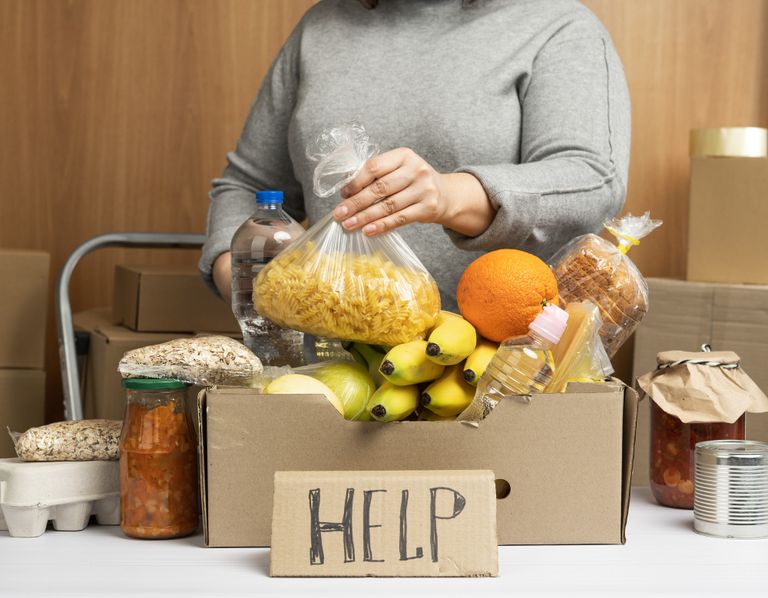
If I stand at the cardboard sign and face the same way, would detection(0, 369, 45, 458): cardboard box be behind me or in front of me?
behind

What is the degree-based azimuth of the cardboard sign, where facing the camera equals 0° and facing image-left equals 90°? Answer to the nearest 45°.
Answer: approximately 0°
